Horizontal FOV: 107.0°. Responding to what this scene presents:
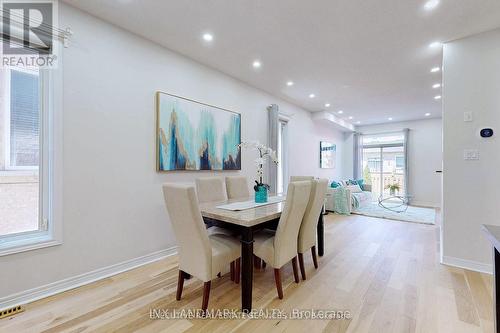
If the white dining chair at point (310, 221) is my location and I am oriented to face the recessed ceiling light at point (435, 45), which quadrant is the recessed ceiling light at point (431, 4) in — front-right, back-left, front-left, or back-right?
front-right

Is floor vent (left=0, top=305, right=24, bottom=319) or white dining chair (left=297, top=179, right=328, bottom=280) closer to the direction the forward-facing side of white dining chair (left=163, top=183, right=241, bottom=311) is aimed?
the white dining chair

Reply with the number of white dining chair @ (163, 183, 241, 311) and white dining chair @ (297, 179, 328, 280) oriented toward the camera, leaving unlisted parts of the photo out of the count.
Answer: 0

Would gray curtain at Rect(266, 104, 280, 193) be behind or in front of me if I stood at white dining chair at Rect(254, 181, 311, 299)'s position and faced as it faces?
in front

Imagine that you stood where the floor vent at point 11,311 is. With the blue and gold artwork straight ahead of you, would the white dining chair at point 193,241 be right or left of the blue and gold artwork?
right

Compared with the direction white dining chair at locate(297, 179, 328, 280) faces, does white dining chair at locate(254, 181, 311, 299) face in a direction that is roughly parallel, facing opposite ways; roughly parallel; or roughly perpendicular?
roughly parallel

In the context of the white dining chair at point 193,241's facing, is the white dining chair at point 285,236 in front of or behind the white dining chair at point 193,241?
in front

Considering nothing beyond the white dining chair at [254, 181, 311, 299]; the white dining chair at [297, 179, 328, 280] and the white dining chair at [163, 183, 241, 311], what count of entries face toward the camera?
0

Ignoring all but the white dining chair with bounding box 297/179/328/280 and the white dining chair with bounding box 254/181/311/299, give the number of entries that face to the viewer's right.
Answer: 0

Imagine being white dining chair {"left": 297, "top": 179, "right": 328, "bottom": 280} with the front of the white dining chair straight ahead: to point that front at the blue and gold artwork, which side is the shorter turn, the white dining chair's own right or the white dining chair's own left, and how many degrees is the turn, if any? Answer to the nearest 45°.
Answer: approximately 45° to the white dining chair's own left

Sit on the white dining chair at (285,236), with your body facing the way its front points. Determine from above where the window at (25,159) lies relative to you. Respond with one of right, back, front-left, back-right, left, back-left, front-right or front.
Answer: front-left

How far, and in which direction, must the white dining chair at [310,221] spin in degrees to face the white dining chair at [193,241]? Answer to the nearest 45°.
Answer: approximately 90° to its left
